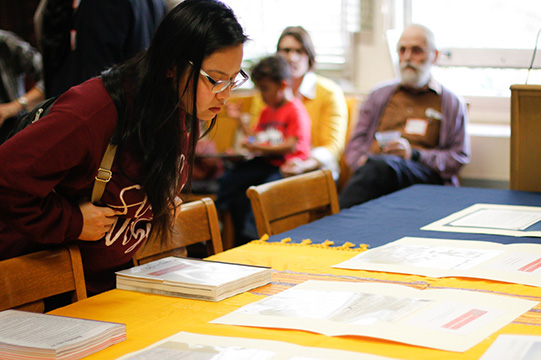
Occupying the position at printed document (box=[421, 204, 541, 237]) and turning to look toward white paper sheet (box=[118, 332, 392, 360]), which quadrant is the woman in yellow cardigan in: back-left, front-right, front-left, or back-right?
back-right

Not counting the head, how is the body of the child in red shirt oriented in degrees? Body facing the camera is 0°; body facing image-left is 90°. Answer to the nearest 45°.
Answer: approximately 45°

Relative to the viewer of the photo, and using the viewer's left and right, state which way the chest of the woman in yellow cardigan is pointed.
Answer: facing the viewer and to the left of the viewer

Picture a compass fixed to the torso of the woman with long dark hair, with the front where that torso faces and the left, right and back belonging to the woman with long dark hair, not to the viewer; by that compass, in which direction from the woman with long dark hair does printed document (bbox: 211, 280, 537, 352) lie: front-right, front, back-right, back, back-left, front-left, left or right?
front

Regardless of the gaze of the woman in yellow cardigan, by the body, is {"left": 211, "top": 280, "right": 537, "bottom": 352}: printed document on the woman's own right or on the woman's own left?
on the woman's own left

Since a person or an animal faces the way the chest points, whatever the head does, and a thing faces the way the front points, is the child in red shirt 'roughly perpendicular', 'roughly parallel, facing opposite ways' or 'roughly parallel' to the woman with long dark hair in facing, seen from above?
roughly perpendicular

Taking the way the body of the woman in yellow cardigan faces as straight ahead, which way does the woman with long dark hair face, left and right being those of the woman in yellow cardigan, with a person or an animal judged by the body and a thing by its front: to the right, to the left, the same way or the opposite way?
to the left

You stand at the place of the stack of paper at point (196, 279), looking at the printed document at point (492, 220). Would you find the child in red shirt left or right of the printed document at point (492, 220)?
left

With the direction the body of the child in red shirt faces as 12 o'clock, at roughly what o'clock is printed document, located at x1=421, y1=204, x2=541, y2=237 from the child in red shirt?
The printed document is roughly at 10 o'clock from the child in red shirt.

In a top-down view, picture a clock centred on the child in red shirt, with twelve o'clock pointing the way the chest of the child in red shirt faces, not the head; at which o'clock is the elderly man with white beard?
The elderly man with white beard is roughly at 8 o'clock from the child in red shirt.
